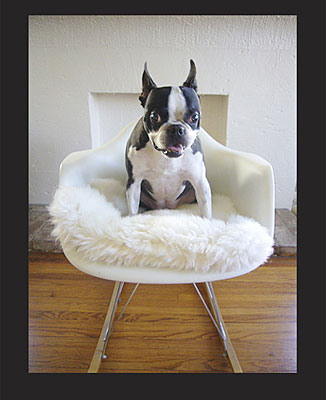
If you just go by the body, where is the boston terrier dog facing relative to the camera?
toward the camera

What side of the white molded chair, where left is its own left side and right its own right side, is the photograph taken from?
front
